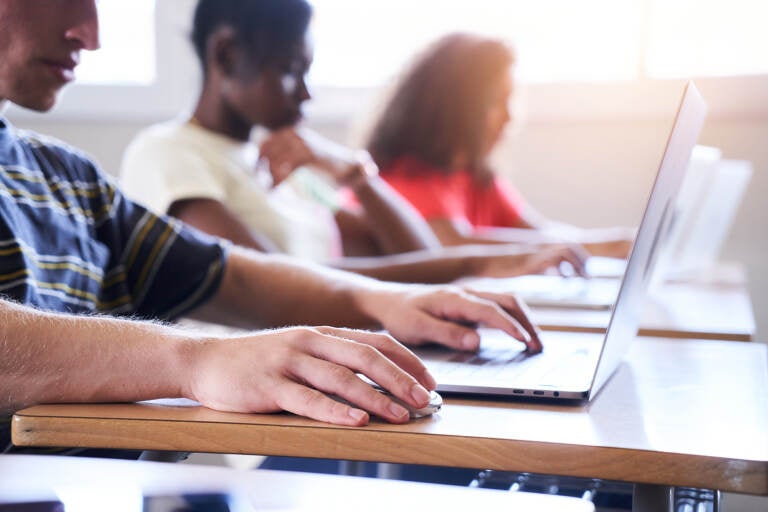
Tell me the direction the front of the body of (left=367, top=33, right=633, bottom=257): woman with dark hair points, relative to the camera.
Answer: to the viewer's right

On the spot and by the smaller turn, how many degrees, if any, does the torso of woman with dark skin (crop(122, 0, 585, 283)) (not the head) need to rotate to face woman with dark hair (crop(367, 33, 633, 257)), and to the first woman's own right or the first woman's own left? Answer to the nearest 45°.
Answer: approximately 45° to the first woman's own left

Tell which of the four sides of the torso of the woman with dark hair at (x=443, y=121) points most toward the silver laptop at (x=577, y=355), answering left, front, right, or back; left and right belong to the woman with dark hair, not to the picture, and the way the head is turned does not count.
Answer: right

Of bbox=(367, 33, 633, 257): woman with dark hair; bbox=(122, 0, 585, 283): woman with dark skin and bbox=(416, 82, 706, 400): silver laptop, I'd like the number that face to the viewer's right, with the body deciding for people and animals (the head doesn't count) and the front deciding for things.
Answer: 2

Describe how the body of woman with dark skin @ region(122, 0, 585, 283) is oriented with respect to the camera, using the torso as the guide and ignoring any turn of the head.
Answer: to the viewer's right

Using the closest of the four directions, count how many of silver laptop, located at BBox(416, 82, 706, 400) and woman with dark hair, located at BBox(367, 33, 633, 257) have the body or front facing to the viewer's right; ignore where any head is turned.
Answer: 1

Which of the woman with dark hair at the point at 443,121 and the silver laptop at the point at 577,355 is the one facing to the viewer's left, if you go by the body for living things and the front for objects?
the silver laptop

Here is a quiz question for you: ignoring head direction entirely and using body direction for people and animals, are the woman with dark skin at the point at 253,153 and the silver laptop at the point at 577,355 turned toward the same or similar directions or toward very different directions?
very different directions

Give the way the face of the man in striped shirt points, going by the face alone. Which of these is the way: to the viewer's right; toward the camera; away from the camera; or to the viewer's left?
to the viewer's right

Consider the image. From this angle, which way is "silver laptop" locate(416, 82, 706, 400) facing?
to the viewer's left
